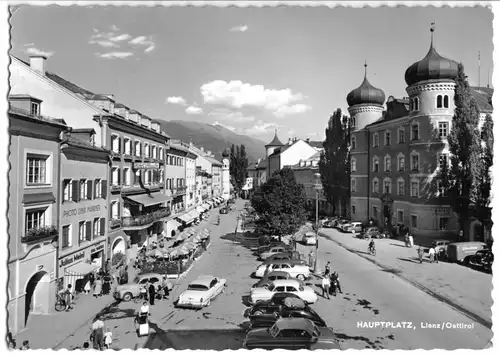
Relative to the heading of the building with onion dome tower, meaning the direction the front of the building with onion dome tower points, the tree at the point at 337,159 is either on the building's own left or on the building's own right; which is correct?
on the building's own right

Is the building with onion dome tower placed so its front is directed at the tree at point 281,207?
yes

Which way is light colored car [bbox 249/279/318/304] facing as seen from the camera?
to the viewer's left

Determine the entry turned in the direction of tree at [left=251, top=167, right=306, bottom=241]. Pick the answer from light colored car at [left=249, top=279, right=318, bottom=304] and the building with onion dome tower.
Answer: the building with onion dome tower

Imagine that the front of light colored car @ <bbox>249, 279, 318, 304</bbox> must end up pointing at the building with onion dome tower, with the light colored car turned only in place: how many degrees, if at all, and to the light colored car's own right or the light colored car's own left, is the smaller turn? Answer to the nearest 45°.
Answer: approximately 135° to the light colored car's own right

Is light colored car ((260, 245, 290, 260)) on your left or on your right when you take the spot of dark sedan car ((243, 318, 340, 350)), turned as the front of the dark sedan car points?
on your right

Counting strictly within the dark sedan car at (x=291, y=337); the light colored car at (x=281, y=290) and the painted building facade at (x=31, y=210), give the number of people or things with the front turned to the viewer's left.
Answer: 2

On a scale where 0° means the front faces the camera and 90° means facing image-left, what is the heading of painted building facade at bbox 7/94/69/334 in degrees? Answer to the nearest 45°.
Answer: approximately 315°

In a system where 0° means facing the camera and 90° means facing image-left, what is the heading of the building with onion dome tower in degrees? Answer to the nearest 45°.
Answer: approximately 45°

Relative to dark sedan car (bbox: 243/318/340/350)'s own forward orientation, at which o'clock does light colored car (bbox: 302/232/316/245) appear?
The light colored car is roughly at 3 o'clock from the dark sedan car.

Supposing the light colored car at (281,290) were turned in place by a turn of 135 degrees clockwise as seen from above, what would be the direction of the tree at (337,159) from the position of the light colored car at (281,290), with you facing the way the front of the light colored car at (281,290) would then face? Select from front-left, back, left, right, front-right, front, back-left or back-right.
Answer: front-left

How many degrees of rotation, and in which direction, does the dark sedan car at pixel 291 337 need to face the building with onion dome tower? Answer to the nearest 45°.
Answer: approximately 135° to its right

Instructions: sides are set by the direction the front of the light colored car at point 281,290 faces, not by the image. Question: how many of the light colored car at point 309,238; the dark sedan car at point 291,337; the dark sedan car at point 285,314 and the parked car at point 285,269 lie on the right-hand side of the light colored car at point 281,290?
2

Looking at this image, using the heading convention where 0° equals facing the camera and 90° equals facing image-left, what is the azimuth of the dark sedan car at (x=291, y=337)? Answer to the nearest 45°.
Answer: approximately 90°

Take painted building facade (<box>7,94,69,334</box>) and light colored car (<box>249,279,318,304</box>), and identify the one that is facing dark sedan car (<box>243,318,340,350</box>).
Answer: the painted building facade
